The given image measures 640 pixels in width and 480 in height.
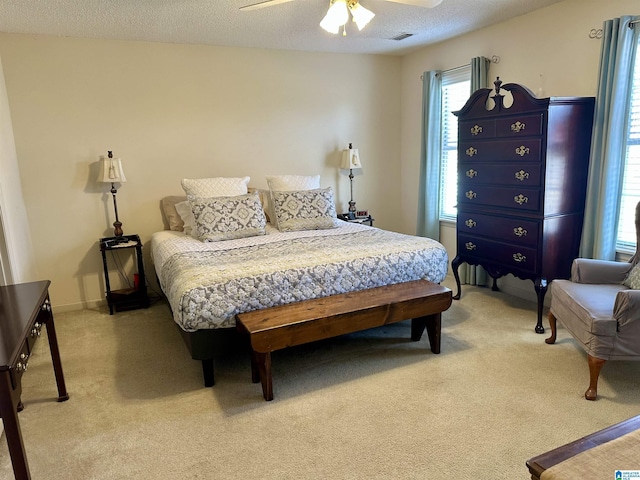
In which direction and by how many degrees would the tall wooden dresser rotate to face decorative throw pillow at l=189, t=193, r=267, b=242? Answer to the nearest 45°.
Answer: approximately 45° to its right

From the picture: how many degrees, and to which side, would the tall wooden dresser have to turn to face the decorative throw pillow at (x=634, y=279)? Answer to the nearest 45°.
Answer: approximately 90° to its left

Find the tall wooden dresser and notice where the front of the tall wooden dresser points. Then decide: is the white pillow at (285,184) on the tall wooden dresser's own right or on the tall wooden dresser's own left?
on the tall wooden dresser's own right

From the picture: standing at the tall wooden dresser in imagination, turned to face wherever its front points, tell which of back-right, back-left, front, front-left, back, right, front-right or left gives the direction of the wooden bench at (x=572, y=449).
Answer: front-left

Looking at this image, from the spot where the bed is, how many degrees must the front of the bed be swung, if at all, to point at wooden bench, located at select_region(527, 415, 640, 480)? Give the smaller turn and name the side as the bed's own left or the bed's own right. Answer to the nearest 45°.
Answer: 0° — it already faces it

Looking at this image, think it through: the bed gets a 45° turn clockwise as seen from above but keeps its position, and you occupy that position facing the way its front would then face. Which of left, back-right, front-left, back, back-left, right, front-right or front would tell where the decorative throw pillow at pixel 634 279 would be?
left

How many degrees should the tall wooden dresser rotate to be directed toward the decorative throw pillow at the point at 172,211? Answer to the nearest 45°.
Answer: approximately 45° to its right

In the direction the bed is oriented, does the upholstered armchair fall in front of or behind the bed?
in front

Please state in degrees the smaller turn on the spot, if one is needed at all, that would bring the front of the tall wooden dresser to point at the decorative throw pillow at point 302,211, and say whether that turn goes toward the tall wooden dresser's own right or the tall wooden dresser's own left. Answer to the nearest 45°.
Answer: approximately 45° to the tall wooden dresser's own right

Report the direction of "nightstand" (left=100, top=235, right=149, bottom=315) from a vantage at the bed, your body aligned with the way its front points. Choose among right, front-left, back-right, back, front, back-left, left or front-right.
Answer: back

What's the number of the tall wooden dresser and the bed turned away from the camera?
0

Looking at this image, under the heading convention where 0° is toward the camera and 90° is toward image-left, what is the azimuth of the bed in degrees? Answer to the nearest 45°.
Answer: approximately 315°

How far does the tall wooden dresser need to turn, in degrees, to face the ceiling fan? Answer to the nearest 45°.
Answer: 0° — it already faces it

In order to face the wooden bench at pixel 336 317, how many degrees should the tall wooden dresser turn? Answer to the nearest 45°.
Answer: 0° — it already faces it

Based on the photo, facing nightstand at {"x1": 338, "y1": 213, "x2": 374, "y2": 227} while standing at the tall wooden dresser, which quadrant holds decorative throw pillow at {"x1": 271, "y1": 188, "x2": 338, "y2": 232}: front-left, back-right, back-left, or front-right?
front-left

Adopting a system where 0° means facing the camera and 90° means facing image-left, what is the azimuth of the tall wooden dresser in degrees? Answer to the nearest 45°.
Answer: approximately 45°

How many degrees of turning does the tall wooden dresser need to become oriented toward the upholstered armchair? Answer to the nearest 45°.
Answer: approximately 90° to its left
